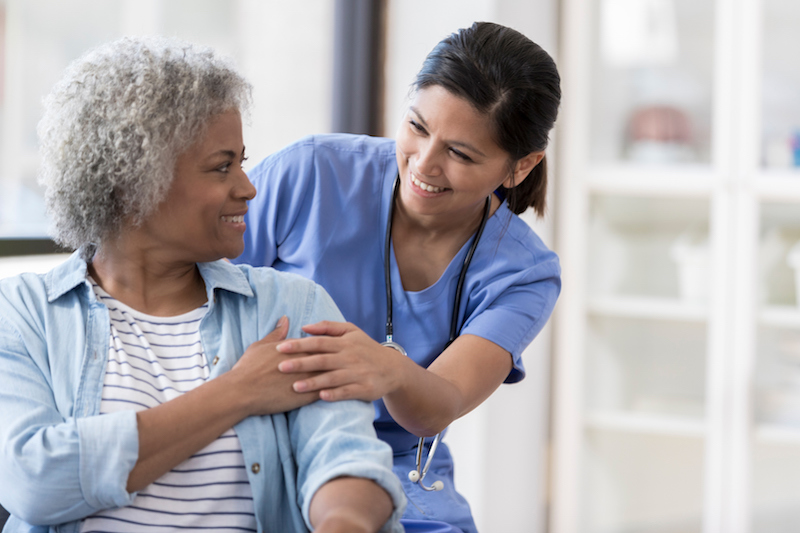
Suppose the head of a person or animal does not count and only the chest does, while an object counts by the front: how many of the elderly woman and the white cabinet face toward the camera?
2

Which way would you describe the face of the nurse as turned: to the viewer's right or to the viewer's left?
to the viewer's left

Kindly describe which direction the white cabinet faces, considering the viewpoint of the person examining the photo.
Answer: facing the viewer

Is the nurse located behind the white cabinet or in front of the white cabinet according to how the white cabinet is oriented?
in front

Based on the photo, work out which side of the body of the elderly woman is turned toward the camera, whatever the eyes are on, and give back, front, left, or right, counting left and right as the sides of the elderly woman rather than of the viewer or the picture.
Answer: front

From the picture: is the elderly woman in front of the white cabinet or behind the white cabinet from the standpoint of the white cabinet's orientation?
in front
